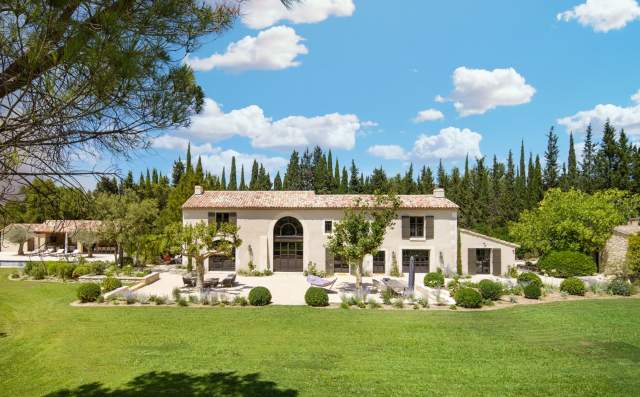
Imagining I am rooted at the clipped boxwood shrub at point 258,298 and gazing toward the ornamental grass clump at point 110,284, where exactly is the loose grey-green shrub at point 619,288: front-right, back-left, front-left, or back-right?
back-right

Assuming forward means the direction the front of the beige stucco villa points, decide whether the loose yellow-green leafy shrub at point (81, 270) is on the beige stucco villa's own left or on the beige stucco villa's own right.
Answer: on the beige stucco villa's own right

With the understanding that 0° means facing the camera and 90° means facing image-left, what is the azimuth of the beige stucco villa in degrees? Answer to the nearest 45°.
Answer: approximately 0°

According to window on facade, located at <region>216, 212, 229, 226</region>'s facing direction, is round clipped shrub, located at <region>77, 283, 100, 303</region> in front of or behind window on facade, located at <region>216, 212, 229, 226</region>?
in front

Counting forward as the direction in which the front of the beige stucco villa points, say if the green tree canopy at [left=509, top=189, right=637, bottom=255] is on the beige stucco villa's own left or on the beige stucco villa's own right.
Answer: on the beige stucco villa's own left

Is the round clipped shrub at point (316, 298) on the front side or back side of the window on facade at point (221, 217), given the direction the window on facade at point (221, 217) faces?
on the front side

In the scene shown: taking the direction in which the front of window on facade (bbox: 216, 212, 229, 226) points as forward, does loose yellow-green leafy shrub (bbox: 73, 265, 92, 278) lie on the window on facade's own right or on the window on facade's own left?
on the window on facade's own right

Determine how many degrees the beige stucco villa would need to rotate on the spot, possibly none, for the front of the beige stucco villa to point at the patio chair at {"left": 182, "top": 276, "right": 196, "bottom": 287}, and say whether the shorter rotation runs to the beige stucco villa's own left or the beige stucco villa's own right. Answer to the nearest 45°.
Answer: approximately 45° to the beige stucco villa's own right

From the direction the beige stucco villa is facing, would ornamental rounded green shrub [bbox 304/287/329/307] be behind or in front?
in front

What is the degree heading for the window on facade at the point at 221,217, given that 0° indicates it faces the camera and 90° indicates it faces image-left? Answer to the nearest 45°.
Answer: approximately 0°
